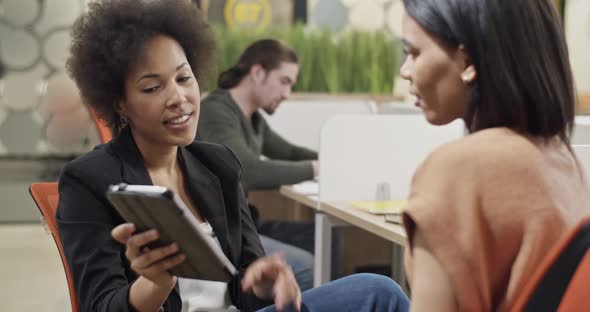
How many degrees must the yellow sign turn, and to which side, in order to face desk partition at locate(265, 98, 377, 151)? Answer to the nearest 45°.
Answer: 0° — it already faces it

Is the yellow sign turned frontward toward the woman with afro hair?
yes

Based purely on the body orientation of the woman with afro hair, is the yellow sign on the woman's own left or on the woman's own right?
on the woman's own left

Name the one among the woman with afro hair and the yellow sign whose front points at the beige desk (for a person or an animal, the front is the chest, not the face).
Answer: the yellow sign

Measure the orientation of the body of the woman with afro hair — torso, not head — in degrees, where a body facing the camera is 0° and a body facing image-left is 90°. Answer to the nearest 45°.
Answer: approximately 315°

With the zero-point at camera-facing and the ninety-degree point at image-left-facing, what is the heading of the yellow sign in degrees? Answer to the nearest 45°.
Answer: approximately 0°
